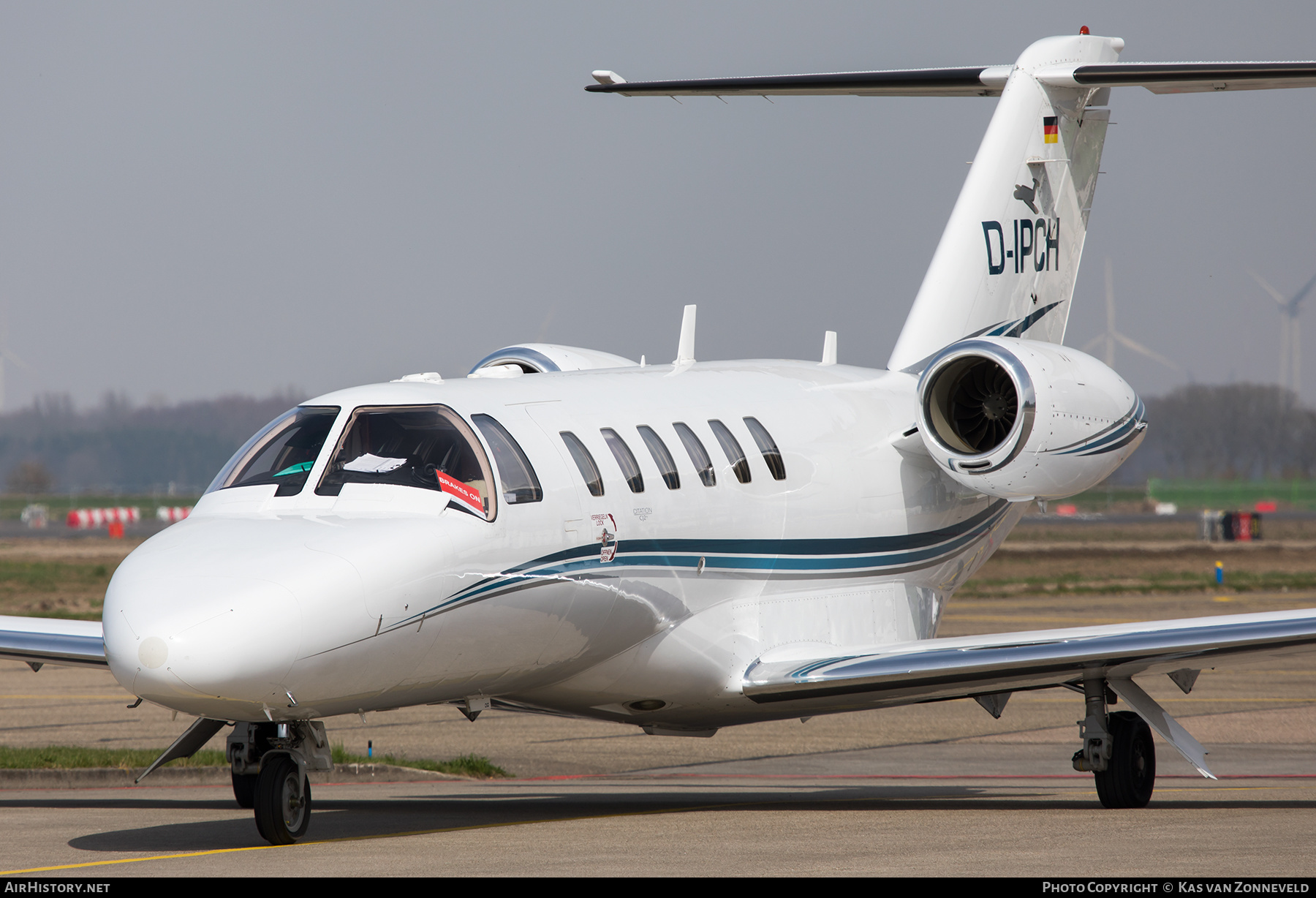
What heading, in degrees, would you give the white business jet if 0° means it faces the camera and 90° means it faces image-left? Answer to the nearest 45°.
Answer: approximately 45°
